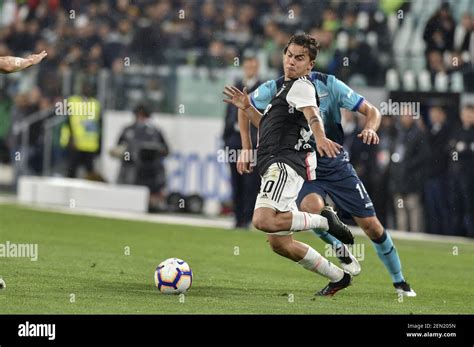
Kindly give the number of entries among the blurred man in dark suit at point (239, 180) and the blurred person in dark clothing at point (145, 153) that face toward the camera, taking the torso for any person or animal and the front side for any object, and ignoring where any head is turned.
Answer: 2

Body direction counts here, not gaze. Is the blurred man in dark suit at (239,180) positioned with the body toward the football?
yes

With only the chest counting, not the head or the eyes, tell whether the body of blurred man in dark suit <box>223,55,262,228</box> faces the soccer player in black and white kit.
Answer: yes

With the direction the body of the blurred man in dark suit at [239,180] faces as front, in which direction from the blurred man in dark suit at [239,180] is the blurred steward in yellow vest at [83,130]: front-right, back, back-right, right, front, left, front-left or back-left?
back-right

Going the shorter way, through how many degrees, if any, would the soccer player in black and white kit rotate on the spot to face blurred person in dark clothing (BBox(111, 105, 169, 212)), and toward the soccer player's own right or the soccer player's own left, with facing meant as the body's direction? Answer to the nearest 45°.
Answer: approximately 135° to the soccer player's own right
